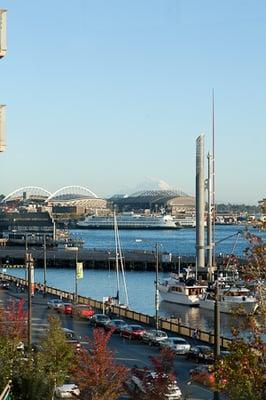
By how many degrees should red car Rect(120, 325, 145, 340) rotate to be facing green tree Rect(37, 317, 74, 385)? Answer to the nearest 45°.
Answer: approximately 135° to its left

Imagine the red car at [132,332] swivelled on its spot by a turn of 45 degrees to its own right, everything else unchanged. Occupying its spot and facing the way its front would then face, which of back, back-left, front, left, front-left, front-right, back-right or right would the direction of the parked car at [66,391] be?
back

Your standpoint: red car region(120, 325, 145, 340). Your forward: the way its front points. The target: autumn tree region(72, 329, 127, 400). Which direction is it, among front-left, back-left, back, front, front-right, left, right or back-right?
back-left

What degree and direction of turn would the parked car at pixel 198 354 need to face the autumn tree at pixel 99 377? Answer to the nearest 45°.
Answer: approximately 135° to its left
